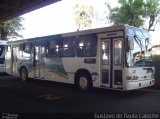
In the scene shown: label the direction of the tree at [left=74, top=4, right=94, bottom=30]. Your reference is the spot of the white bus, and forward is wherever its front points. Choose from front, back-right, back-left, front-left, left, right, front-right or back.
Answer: back-left

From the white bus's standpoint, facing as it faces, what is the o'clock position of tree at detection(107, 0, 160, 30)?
The tree is roughly at 8 o'clock from the white bus.

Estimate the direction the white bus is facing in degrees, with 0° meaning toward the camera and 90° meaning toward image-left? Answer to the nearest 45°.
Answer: approximately 315°

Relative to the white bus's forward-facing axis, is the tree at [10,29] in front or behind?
behind
